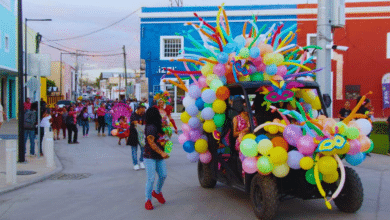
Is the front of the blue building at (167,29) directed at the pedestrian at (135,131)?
yes

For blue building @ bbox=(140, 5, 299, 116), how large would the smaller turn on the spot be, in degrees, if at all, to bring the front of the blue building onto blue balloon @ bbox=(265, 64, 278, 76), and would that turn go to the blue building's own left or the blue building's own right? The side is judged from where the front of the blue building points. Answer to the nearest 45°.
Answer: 0° — it already faces it

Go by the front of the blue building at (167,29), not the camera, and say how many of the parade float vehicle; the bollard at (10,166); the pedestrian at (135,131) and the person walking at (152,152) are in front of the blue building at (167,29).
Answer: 4

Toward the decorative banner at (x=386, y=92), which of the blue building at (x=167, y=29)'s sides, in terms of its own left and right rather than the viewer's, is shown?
left

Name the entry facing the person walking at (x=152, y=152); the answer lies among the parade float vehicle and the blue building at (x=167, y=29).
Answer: the blue building

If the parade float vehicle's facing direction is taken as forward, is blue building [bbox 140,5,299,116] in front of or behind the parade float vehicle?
behind

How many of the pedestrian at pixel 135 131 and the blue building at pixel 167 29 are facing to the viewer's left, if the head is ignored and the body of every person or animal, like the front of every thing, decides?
0

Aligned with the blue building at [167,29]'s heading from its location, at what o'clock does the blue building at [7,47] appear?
the blue building at [7,47] is roughly at 3 o'clock from the blue building at [167,29].

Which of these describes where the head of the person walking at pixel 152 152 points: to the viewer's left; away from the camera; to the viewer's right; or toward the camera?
away from the camera

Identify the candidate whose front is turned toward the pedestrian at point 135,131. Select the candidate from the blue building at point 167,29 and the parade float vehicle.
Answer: the blue building
